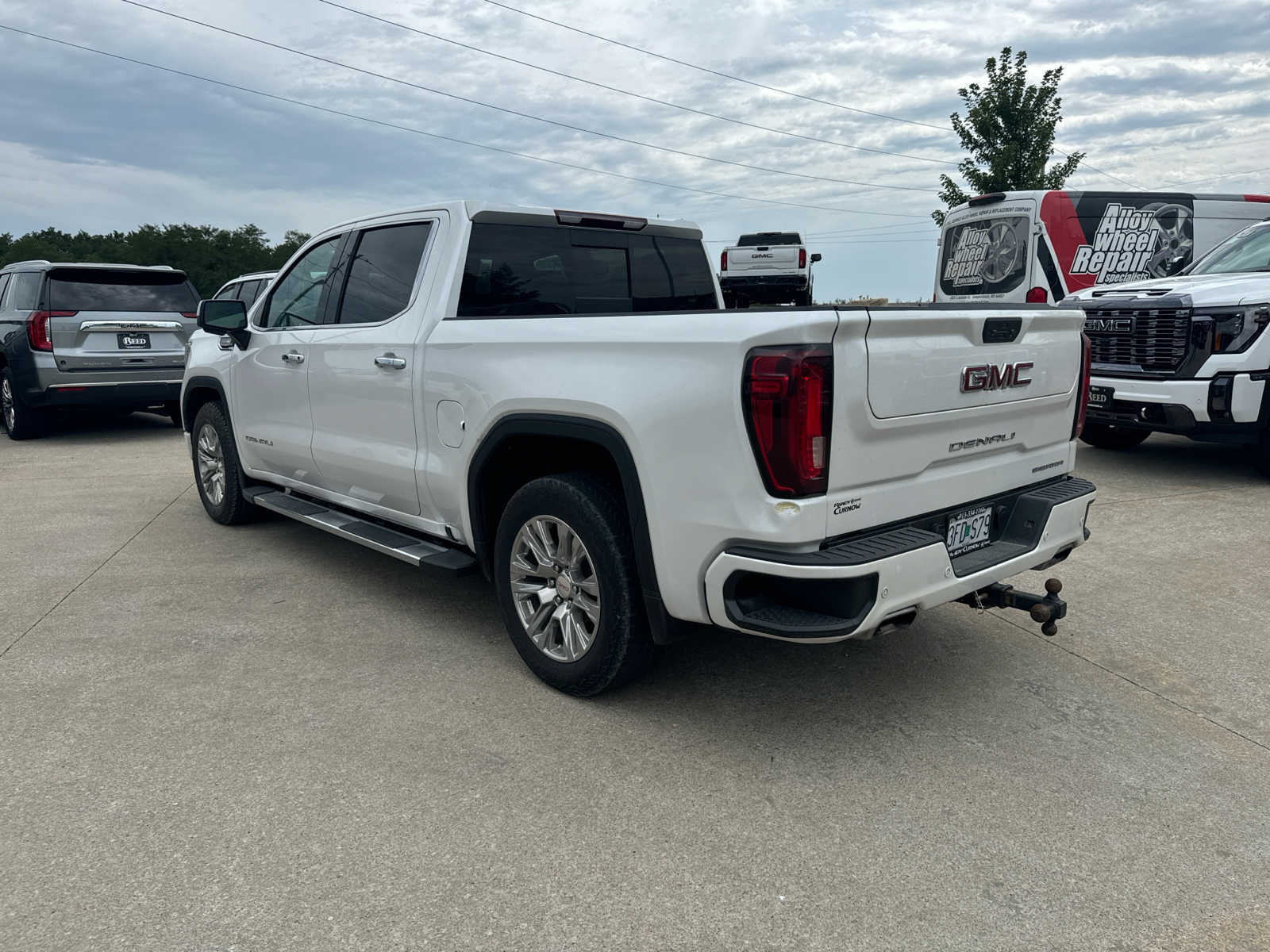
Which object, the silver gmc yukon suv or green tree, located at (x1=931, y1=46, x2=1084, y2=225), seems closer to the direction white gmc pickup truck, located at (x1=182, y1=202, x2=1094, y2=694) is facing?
the silver gmc yukon suv

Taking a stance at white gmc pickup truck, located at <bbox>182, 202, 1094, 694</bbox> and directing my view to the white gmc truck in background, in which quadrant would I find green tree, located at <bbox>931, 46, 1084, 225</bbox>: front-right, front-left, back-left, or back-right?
front-right

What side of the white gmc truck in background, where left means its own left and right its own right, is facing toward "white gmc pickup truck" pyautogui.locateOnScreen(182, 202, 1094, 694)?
back

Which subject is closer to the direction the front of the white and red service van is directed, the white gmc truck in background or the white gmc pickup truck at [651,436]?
the white gmc truck in background

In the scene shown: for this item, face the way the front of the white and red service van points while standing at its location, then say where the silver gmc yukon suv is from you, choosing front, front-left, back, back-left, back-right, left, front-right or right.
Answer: back

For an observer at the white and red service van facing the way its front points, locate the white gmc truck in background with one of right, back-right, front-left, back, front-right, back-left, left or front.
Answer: left

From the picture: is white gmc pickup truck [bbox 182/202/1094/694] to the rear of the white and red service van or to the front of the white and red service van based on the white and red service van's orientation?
to the rear

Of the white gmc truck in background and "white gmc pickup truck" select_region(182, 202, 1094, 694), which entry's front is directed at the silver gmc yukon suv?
the white gmc pickup truck

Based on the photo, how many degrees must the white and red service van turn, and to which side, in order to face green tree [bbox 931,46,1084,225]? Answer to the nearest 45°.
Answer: approximately 45° to its left

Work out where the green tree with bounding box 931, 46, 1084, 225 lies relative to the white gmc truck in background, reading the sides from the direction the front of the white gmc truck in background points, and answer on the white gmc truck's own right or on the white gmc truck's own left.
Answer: on the white gmc truck's own right

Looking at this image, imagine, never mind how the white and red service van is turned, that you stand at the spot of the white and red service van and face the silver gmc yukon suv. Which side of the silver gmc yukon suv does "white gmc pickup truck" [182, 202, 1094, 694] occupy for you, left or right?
left

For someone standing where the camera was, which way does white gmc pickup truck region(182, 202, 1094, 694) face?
facing away from the viewer and to the left of the viewer

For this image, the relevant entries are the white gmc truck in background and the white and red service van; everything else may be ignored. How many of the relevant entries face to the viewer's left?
0

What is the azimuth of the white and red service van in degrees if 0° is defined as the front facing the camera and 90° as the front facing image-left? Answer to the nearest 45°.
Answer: approximately 225°

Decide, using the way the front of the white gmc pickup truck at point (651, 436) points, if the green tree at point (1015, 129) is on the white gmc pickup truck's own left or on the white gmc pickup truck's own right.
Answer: on the white gmc pickup truck's own right

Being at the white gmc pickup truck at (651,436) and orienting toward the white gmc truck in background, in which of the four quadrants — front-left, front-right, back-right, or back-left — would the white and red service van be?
front-right

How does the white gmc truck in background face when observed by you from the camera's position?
facing away from the viewer
